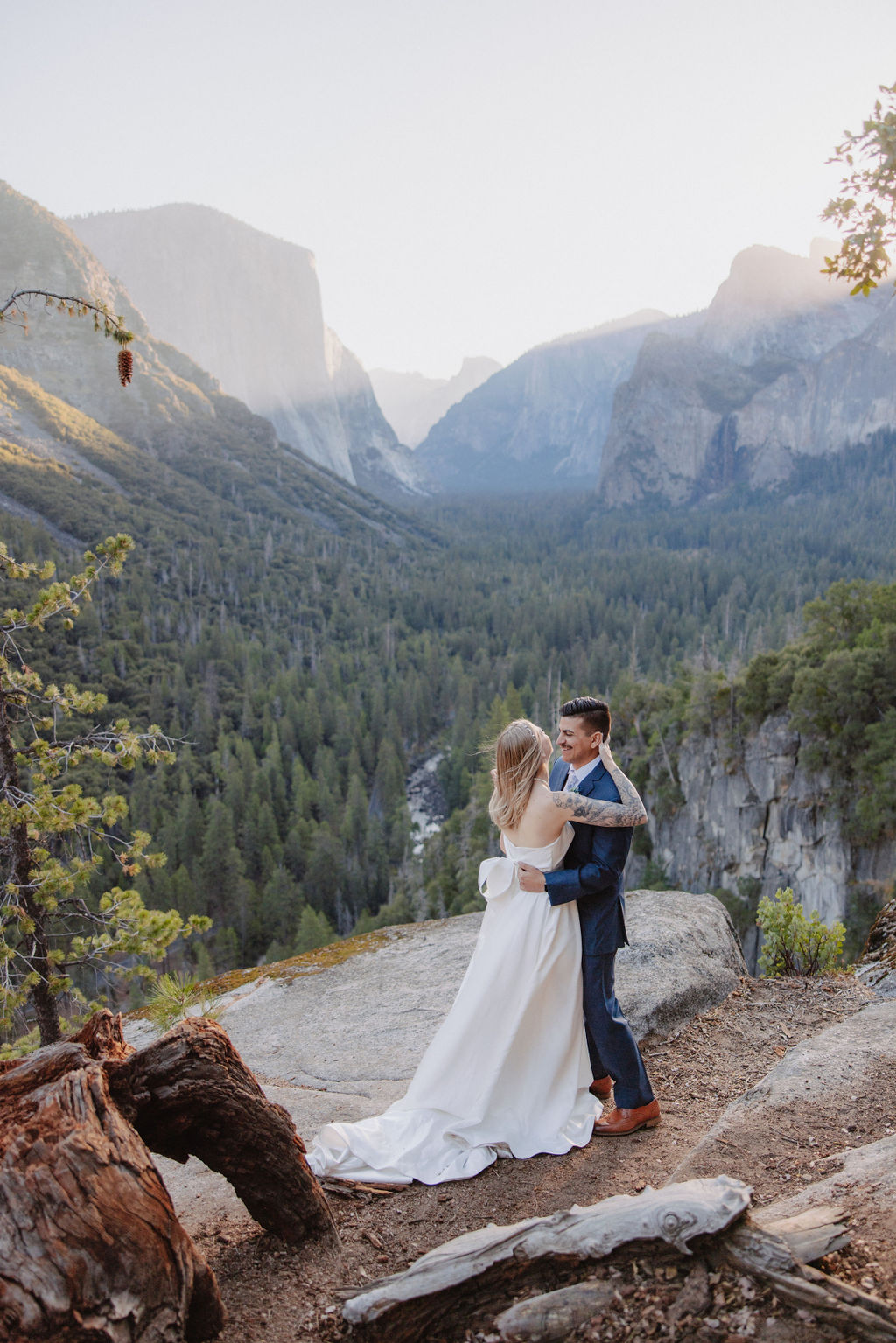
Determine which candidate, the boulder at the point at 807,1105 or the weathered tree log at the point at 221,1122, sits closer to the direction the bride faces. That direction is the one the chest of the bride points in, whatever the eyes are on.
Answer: the boulder

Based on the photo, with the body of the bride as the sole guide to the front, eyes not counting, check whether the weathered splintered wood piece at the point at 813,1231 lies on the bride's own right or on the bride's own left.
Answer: on the bride's own right

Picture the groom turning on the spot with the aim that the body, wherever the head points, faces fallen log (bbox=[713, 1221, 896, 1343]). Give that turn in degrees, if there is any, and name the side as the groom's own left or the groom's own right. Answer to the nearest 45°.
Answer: approximately 90° to the groom's own left

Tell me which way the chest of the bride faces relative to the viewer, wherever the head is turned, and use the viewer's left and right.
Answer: facing away from the viewer and to the right of the viewer

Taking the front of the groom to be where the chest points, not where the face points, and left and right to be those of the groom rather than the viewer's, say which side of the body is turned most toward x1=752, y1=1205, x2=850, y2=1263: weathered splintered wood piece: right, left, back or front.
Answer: left

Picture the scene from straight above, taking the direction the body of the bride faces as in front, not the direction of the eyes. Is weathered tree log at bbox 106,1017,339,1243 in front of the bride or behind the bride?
behind

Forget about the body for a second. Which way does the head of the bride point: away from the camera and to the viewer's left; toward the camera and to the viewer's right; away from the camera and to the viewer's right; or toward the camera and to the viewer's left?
away from the camera and to the viewer's right

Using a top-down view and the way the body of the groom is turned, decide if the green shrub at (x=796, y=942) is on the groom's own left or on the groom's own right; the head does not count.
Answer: on the groom's own right

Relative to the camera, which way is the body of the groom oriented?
to the viewer's left
